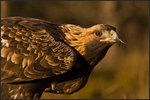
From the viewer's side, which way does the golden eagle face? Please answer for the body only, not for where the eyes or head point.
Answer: to the viewer's right
